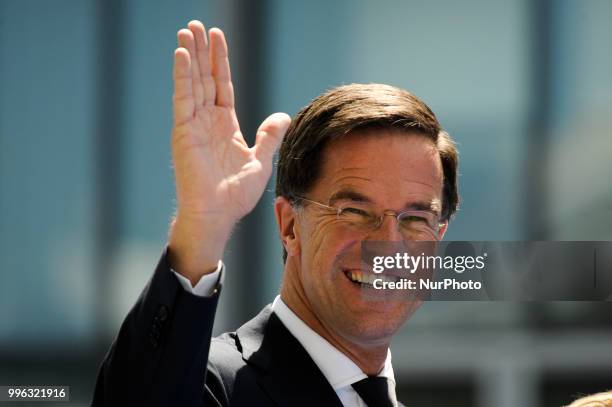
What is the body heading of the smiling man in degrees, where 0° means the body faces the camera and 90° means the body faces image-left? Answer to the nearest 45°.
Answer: approximately 315°
